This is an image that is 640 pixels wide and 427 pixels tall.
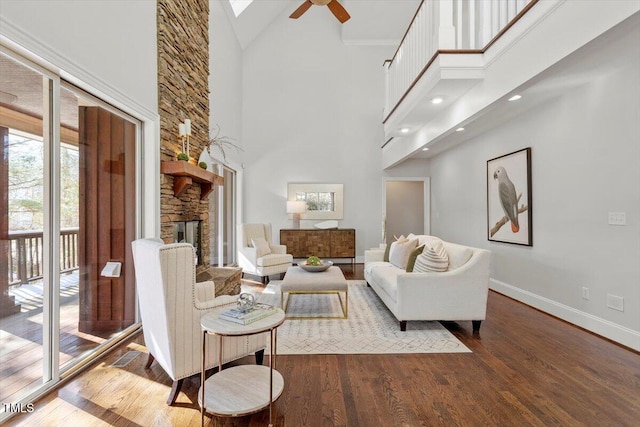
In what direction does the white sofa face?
to the viewer's left

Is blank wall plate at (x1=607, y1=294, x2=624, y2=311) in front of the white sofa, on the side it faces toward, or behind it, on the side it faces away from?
behind

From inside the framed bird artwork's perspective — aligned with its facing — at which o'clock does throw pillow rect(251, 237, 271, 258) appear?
The throw pillow is roughly at 1 o'clock from the framed bird artwork.

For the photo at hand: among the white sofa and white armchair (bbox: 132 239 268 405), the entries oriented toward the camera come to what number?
0

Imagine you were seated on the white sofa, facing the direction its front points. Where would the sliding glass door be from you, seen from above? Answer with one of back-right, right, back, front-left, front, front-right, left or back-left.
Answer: front-left

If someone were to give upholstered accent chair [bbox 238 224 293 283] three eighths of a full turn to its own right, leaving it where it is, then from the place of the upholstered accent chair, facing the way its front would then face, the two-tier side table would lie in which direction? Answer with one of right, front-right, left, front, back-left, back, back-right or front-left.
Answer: left

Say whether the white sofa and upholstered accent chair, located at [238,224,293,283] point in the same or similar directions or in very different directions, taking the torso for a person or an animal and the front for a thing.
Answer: very different directions

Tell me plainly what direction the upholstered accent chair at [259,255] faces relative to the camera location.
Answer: facing the viewer and to the right of the viewer

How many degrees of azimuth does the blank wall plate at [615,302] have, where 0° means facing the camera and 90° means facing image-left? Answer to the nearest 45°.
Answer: approximately 45°

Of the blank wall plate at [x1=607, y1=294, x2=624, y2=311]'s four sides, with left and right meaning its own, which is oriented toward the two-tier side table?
front

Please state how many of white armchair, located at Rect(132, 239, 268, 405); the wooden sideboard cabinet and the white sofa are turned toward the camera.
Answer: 1

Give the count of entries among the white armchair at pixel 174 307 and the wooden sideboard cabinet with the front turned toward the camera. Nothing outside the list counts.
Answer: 1

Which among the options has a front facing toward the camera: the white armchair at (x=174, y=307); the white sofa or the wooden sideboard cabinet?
the wooden sideboard cabinet

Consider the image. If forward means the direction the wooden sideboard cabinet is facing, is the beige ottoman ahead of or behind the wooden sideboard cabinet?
ahead
